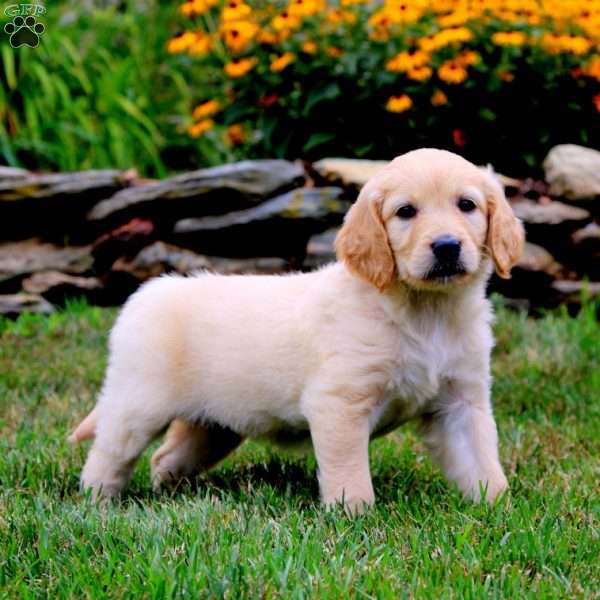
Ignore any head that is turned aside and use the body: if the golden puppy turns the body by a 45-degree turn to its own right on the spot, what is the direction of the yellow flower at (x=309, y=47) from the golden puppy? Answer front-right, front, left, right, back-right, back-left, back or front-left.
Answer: back

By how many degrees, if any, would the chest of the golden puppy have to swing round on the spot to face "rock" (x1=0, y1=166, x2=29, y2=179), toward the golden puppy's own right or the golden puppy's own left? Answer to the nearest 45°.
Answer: approximately 180°

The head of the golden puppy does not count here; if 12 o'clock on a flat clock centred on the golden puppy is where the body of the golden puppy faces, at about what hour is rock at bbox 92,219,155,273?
The rock is roughly at 7 o'clock from the golden puppy.

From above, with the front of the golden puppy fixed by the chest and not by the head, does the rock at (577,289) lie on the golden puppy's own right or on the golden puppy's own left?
on the golden puppy's own left

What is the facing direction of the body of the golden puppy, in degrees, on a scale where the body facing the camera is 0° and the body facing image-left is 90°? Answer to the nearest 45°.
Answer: approximately 315°

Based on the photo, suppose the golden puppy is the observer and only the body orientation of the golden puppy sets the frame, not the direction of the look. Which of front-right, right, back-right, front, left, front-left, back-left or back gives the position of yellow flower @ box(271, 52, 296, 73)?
back-left

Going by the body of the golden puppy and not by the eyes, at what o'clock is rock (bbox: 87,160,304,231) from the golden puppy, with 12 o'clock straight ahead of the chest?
The rock is roughly at 7 o'clock from the golden puppy.

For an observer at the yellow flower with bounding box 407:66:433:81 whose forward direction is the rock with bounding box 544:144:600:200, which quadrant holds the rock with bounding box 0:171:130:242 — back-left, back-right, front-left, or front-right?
back-right

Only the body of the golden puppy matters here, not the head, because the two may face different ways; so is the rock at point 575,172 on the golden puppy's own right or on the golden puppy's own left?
on the golden puppy's own left

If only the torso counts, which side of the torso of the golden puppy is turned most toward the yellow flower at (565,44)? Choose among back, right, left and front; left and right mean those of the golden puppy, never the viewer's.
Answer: left

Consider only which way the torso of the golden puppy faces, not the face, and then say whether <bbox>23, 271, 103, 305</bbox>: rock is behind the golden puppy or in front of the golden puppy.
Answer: behind

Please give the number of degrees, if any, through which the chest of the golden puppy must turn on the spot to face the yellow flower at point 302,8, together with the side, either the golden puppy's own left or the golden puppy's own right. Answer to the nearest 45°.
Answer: approximately 135° to the golden puppy's own left

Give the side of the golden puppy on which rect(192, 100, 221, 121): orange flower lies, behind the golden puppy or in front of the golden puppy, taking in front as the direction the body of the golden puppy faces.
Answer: behind
